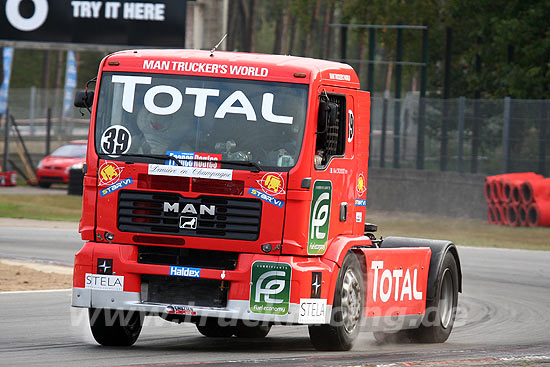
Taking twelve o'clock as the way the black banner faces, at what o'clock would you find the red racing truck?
The red racing truck is roughly at 12 o'clock from the black banner.

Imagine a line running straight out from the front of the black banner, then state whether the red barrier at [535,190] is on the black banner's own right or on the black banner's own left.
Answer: on the black banner's own left

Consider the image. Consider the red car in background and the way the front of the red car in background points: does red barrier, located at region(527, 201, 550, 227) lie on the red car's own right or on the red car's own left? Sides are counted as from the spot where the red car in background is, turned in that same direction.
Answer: on the red car's own left

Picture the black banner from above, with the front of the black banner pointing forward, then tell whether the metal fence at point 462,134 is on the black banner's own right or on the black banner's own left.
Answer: on the black banner's own left

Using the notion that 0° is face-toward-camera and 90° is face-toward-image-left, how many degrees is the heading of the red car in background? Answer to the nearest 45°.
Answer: approximately 45°

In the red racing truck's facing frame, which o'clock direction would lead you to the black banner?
The black banner is roughly at 4 o'clock from the red racing truck.

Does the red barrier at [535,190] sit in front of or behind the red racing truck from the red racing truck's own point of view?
behind

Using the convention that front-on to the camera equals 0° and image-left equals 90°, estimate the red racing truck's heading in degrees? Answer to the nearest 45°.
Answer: approximately 45°
